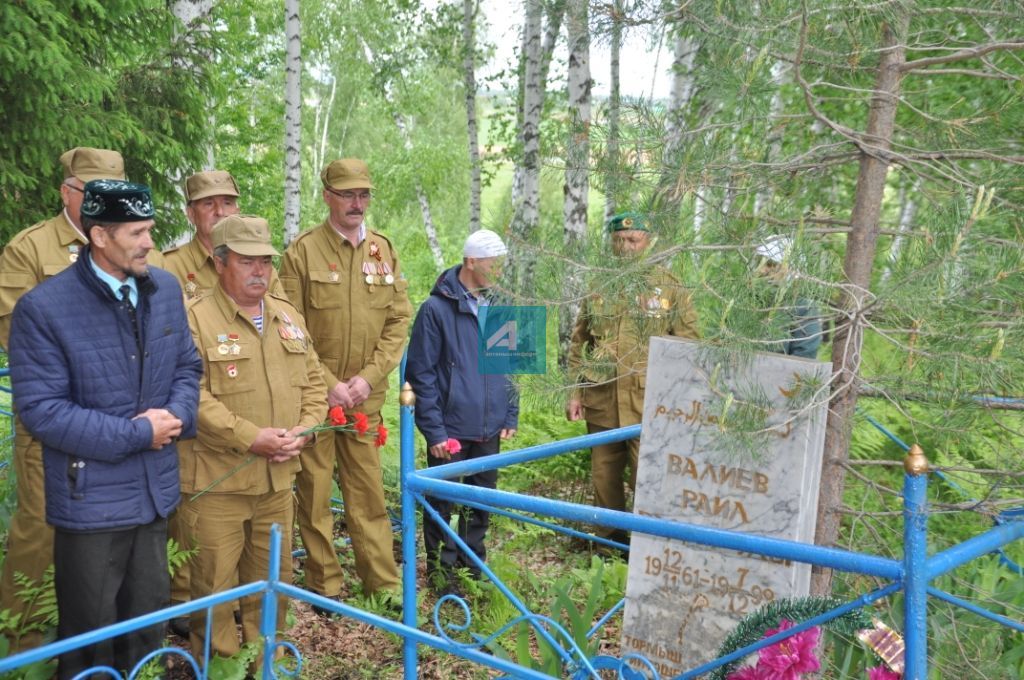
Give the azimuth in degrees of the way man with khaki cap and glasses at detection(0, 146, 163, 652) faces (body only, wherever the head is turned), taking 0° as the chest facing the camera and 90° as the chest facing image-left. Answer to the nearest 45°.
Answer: approximately 315°

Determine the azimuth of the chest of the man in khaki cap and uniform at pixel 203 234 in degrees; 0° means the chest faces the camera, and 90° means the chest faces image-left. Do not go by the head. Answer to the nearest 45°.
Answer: approximately 315°

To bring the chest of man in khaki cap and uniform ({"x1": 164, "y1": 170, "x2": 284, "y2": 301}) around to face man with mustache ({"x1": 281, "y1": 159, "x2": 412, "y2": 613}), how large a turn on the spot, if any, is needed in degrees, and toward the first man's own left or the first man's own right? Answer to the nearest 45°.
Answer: approximately 45° to the first man's own left

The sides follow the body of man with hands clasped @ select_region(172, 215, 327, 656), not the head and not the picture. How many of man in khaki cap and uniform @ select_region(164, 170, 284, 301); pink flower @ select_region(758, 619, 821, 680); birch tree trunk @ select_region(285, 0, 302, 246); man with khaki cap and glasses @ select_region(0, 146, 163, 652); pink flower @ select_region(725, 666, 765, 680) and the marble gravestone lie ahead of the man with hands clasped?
3

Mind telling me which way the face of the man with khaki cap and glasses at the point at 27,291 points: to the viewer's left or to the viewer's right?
to the viewer's right

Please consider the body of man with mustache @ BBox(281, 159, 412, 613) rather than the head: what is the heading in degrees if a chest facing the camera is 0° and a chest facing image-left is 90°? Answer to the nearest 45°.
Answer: approximately 315°

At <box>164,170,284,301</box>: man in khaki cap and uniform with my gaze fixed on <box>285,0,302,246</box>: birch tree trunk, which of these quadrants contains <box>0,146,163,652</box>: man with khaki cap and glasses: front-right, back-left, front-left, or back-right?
back-left

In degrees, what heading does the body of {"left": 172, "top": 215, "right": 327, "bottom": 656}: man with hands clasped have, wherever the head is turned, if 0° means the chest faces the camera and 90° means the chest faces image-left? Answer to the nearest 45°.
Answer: approximately 315°

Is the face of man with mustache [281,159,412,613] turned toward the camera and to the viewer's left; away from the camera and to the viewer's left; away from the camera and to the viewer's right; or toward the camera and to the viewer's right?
toward the camera and to the viewer's right

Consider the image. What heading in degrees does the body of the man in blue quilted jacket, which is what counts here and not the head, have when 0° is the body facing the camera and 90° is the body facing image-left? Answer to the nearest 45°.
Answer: approximately 315°
